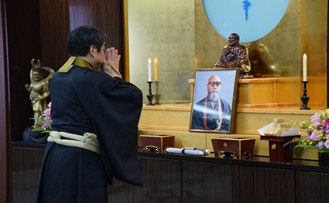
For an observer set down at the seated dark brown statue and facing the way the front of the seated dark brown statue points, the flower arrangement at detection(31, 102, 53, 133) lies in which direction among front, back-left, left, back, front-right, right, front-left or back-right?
front-right

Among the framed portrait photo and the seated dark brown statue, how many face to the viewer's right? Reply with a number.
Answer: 0

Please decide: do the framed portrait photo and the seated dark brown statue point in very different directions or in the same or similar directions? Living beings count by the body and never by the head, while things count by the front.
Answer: same or similar directions

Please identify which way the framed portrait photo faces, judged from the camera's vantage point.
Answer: facing the viewer and to the left of the viewer

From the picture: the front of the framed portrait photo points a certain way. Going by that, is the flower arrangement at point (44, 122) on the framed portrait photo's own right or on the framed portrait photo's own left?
on the framed portrait photo's own right
